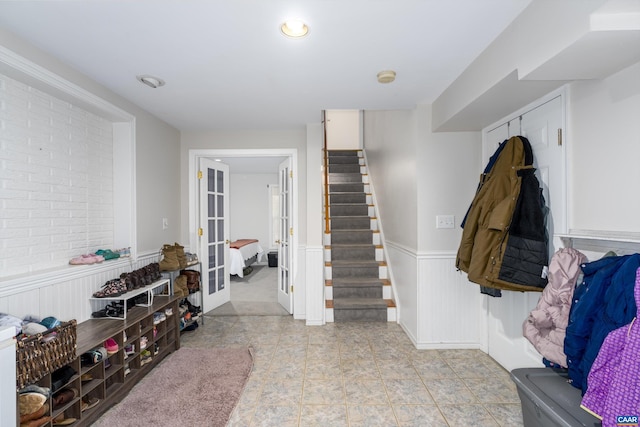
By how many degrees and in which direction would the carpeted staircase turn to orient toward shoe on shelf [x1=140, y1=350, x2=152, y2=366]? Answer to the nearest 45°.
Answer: approximately 45° to its right

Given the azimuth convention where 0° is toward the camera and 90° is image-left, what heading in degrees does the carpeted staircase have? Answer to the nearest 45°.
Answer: approximately 0°

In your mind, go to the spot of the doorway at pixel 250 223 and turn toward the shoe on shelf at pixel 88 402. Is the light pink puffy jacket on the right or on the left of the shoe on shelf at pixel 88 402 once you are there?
left

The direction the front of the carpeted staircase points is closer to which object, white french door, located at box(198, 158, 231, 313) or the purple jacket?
the purple jacket

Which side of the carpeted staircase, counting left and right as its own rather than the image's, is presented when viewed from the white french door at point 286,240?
right
